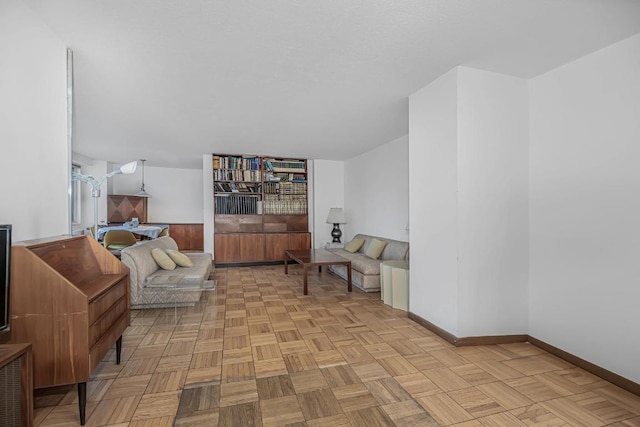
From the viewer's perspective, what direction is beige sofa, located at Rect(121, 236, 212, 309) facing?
to the viewer's right

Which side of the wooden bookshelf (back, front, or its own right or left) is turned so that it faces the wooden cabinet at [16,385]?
front

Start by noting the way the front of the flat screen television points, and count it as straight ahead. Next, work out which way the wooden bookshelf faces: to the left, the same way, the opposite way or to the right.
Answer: to the right

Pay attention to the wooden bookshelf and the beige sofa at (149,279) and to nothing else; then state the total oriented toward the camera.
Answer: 1

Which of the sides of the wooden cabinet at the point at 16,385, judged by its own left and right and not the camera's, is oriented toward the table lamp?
left

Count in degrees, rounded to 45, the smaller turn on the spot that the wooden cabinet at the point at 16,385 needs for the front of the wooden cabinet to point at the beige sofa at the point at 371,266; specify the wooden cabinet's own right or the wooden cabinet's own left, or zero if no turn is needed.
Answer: approximately 45° to the wooden cabinet's own left

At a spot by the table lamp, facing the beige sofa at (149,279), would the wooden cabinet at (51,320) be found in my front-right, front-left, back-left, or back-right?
front-left

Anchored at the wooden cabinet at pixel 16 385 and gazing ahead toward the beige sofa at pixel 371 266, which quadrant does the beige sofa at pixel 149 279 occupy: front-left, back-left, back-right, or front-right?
front-left

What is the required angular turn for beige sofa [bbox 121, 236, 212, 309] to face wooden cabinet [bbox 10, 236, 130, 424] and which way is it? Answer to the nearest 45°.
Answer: approximately 90° to its right

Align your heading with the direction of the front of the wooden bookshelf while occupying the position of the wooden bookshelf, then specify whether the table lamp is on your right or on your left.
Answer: on your left

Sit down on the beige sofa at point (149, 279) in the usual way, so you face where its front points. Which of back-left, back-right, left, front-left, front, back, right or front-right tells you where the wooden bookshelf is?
front-left

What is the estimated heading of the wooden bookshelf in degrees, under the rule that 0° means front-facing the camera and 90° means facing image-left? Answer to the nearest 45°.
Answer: approximately 0°

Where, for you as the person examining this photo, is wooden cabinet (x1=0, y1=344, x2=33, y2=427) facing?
facing the viewer and to the right of the viewer

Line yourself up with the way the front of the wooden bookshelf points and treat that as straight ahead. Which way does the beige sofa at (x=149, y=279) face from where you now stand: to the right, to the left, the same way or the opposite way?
to the left
